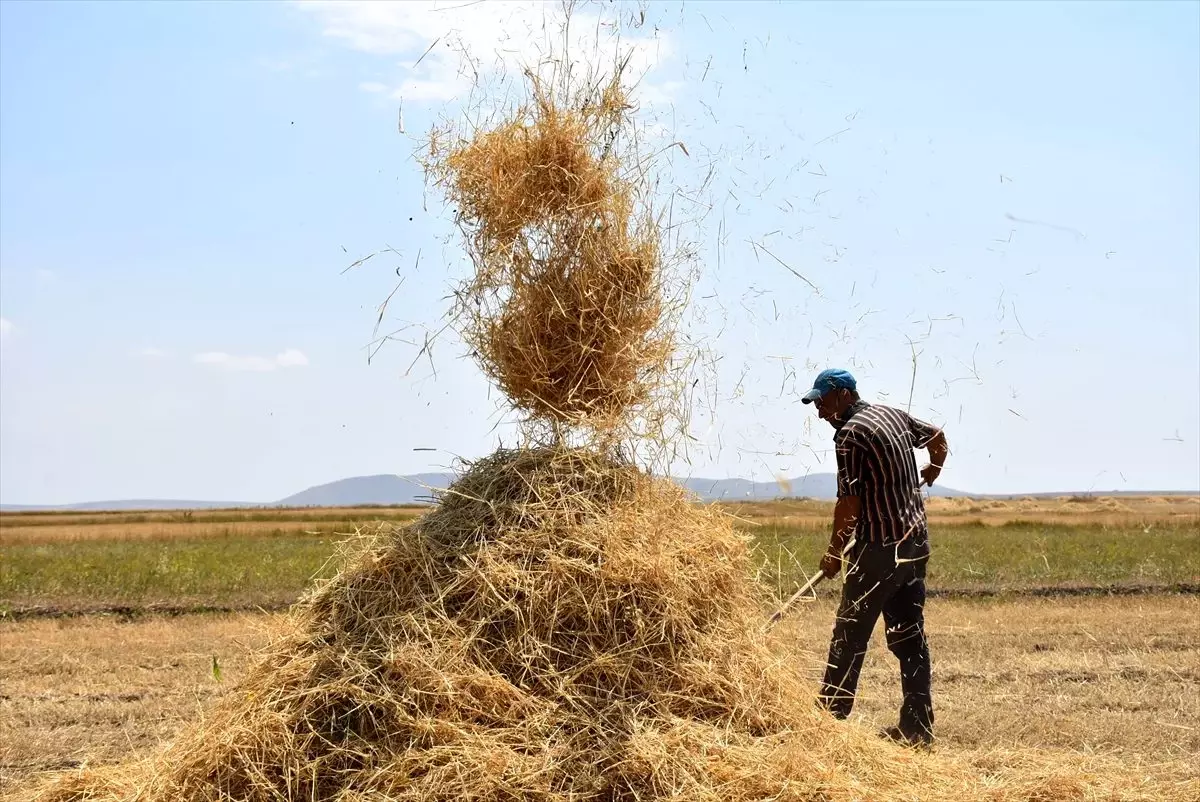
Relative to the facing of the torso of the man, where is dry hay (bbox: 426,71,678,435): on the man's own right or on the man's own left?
on the man's own left

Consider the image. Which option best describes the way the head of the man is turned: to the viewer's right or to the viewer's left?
to the viewer's left

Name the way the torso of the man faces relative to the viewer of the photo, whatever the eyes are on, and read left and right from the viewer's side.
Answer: facing away from the viewer and to the left of the viewer
